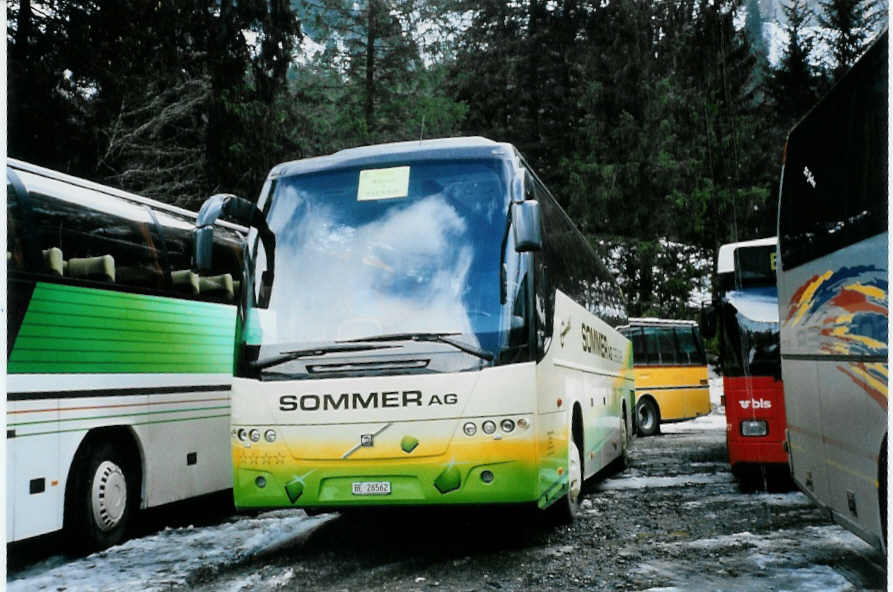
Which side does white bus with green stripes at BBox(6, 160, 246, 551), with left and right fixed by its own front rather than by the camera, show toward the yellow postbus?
back

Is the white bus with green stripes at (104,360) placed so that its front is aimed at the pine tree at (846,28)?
no

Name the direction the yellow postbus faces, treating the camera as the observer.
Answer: facing the viewer and to the left of the viewer

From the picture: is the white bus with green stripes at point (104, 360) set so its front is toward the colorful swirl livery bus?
no

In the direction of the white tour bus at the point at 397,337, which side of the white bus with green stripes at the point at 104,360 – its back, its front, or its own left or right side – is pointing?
left

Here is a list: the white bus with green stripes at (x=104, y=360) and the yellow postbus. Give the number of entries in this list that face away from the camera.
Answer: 0

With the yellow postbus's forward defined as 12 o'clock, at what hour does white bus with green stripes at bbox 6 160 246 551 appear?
The white bus with green stripes is roughly at 11 o'clock from the yellow postbus.
